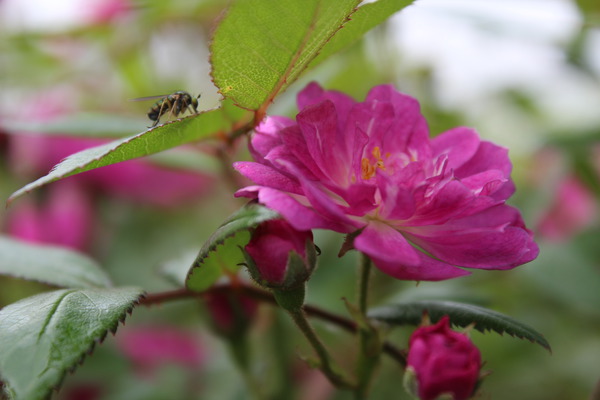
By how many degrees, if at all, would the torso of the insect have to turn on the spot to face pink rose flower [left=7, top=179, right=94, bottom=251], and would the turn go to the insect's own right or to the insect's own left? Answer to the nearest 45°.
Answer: approximately 135° to the insect's own left

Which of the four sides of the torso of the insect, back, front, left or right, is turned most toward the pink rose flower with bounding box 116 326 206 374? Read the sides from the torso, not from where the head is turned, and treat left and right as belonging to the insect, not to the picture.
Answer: left

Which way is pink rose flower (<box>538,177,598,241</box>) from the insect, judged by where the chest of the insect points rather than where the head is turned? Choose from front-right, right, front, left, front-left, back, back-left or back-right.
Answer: front-left

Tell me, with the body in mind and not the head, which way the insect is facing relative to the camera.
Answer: to the viewer's right
